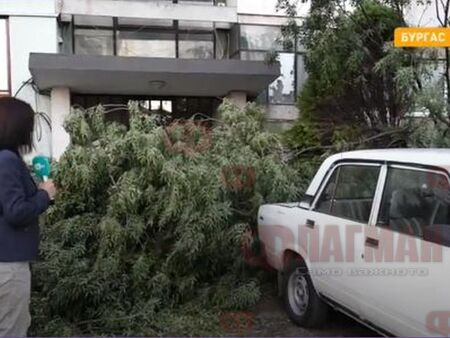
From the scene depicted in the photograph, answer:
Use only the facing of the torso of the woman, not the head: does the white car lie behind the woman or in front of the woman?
in front

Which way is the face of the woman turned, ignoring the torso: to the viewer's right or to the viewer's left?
to the viewer's right

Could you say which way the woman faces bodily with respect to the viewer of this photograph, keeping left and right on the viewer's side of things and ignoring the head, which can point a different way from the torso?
facing to the right of the viewer

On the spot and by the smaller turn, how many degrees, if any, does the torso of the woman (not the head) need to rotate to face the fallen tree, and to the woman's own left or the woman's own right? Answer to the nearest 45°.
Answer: approximately 45° to the woman's own left
